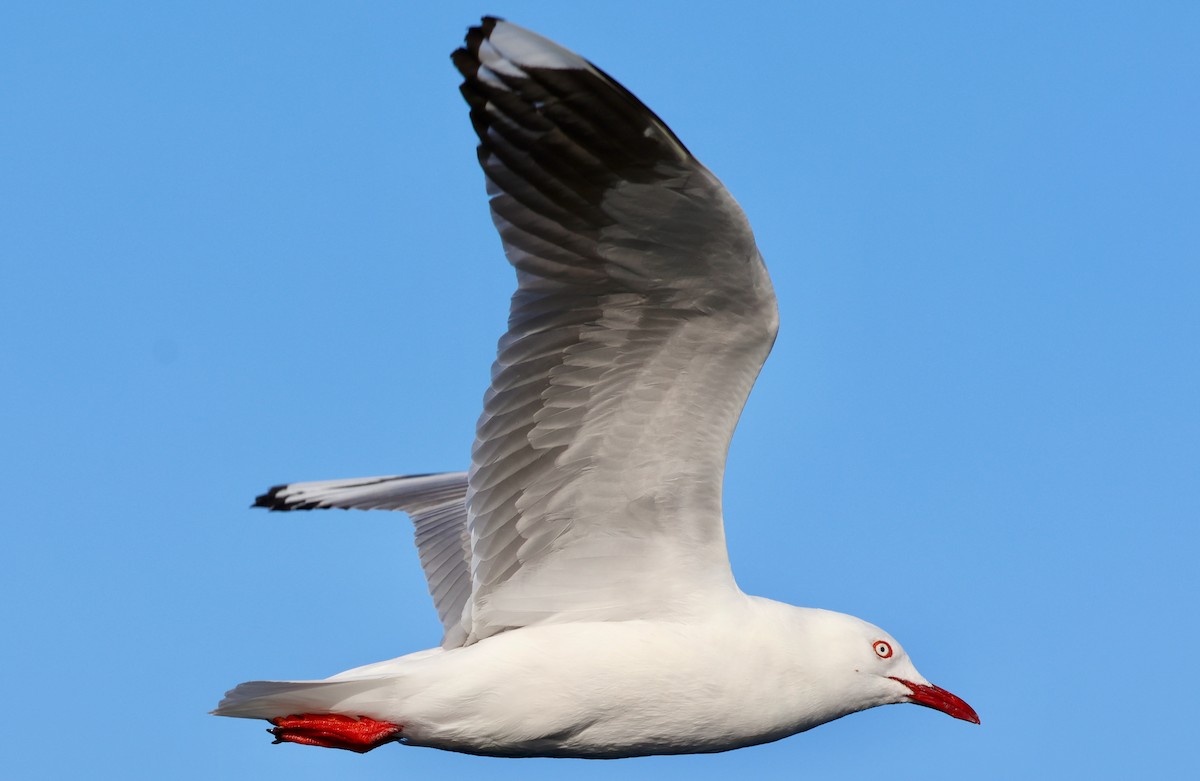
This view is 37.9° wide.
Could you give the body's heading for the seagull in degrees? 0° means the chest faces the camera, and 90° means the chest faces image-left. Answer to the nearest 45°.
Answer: approximately 270°
